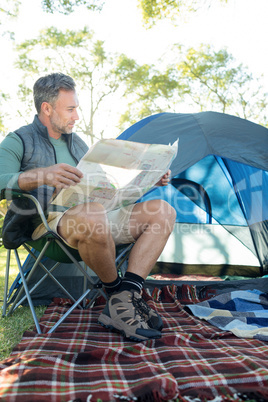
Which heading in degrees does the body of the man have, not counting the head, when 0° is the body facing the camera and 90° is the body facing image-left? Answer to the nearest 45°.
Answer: approximately 315°

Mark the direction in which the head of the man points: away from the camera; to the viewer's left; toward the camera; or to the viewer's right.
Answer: to the viewer's right

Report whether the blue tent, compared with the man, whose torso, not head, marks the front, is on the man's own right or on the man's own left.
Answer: on the man's own left

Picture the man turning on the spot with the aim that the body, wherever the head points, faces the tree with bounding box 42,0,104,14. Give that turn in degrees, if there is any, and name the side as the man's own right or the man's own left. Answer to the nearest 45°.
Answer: approximately 135° to the man's own left

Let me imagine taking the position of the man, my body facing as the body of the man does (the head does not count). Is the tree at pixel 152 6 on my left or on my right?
on my left

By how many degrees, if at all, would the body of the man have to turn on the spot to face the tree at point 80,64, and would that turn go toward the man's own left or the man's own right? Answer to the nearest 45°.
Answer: approximately 135° to the man's own left

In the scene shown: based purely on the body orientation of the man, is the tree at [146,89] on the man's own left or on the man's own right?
on the man's own left
